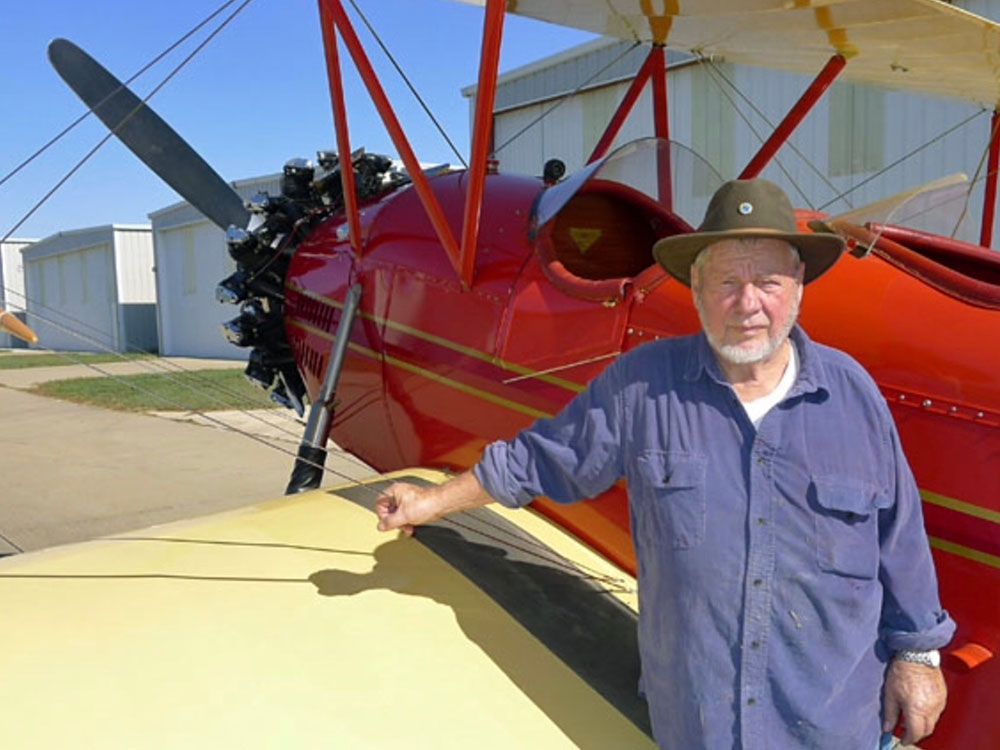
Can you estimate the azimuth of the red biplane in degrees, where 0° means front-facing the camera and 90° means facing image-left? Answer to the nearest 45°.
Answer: approximately 135°

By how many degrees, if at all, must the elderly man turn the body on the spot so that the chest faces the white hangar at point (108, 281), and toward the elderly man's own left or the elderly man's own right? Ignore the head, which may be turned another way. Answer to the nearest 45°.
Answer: approximately 135° to the elderly man's own right

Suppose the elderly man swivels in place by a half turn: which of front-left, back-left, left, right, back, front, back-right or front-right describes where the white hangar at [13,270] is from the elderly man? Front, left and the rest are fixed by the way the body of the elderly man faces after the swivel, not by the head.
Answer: front-left

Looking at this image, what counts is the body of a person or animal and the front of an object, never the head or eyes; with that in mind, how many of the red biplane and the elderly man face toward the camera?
1

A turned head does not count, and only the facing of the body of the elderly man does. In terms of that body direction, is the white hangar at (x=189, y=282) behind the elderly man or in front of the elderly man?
behind

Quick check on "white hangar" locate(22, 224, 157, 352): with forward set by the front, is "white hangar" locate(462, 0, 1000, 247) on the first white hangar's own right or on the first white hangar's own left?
on the first white hangar's own left

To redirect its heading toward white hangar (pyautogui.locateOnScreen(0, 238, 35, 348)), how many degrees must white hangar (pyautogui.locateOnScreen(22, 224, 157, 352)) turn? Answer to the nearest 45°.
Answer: approximately 135° to its right
